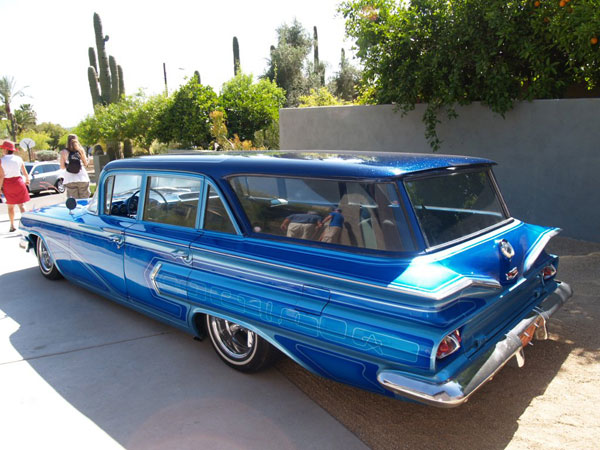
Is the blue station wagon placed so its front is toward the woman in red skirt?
yes

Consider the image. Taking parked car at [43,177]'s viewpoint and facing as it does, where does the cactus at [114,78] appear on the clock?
The cactus is roughly at 5 o'clock from the parked car.

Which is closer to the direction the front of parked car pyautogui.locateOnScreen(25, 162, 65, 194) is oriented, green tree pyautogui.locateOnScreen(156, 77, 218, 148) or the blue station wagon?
the blue station wagon

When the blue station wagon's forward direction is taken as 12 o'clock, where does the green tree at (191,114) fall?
The green tree is roughly at 1 o'clock from the blue station wagon.

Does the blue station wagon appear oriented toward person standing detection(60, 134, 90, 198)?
yes

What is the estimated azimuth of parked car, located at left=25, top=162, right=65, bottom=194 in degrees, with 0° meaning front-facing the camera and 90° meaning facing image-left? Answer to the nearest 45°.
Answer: approximately 45°

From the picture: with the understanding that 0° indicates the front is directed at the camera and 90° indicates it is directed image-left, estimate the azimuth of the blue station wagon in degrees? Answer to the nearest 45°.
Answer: approximately 135°

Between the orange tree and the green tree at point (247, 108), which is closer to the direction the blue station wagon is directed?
the green tree

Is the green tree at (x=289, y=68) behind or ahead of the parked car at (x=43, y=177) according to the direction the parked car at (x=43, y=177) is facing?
behind
